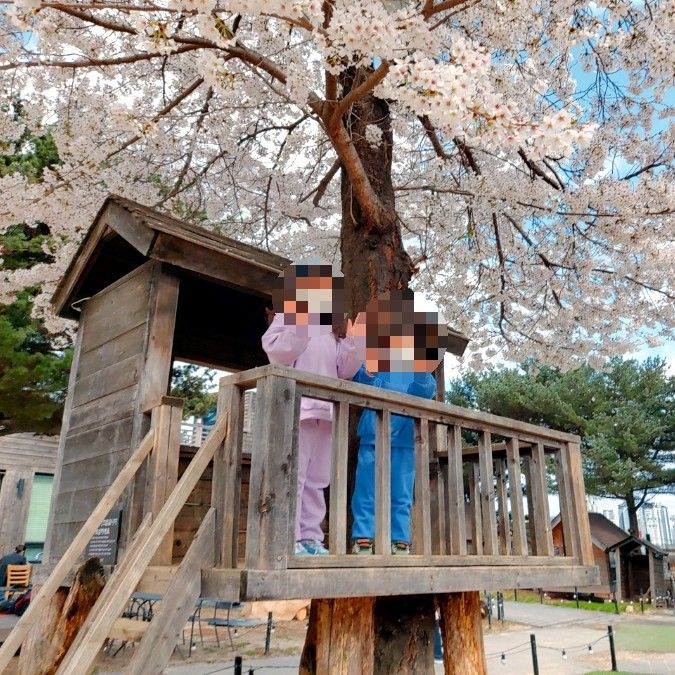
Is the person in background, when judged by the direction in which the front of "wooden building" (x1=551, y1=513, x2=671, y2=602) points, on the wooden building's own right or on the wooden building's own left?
on the wooden building's own right

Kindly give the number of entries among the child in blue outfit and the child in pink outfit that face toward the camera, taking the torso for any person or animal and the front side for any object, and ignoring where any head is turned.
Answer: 2

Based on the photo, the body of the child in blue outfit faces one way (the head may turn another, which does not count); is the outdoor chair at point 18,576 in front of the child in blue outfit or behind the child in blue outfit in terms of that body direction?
behind

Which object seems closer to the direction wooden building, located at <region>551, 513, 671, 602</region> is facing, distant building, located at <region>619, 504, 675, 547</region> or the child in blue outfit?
the child in blue outfit

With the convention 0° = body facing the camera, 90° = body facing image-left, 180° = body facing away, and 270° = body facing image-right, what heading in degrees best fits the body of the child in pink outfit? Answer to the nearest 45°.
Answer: approximately 0°

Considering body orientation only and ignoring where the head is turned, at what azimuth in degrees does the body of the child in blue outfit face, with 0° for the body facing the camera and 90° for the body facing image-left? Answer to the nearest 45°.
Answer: approximately 0°

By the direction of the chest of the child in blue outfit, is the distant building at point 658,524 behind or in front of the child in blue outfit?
behind

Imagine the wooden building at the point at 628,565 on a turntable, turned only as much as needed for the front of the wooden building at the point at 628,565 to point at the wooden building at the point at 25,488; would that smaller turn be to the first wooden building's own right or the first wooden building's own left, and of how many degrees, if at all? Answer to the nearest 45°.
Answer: approximately 90° to the first wooden building's own right

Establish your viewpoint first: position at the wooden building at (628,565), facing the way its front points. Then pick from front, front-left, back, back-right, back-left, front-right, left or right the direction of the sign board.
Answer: front-right

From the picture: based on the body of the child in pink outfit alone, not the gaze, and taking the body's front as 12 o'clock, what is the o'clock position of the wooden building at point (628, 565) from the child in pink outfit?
The wooden building is roughly at 7 o'clock from the child in pink outfit.
